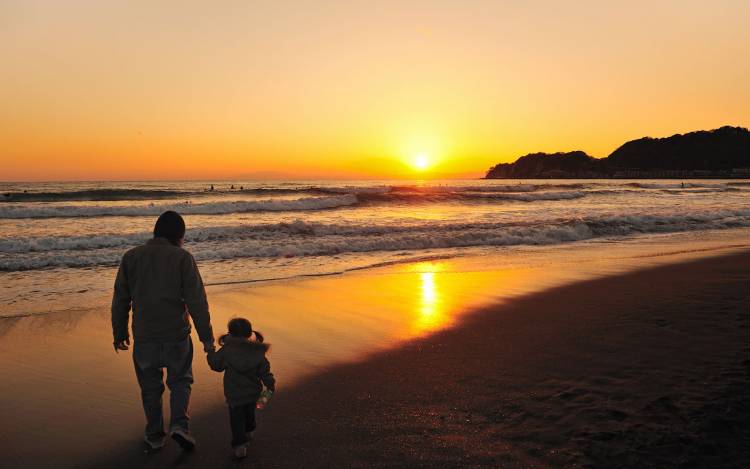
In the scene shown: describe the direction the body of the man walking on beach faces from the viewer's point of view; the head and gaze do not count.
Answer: away from the camera

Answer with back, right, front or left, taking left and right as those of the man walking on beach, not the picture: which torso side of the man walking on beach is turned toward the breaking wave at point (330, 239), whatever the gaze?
front

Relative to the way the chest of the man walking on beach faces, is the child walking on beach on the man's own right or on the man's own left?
on the man's own right

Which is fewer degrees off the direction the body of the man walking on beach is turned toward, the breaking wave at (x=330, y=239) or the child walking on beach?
the breaking wave

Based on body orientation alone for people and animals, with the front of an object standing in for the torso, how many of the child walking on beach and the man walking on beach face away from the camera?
2

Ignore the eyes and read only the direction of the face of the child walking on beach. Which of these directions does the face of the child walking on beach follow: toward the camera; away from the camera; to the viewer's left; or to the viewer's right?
away from the camera

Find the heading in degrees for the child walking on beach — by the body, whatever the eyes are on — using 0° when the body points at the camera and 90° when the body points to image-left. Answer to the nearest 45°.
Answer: approximately 180°

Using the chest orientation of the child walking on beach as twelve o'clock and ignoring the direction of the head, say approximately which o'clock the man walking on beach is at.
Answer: The man walking on beach is roughly at 10 o'clock from the child walking on beach.

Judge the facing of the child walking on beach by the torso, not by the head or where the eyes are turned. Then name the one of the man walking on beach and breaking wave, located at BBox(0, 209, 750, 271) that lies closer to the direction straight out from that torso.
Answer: the breaking wave

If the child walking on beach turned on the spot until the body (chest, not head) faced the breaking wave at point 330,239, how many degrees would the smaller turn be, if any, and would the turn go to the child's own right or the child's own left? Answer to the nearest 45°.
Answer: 0° — they already face it
